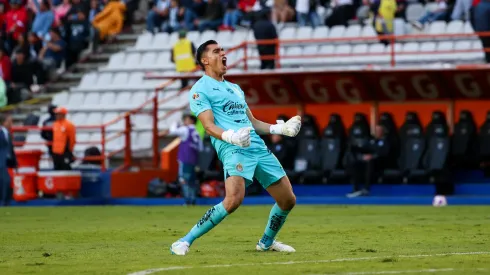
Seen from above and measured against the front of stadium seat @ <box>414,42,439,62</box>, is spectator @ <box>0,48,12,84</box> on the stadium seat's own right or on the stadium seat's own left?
on the stadium seat's own right

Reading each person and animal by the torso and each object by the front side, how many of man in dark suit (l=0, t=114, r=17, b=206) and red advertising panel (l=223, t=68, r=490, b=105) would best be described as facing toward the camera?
1

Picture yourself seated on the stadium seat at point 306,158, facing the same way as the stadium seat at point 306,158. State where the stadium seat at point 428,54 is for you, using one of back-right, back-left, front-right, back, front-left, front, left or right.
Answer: back-left

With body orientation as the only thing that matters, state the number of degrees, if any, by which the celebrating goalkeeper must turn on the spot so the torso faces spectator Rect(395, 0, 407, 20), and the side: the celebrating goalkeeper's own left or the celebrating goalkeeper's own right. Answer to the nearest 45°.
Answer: approximately 135° to the celebrating goalkeeper's own left

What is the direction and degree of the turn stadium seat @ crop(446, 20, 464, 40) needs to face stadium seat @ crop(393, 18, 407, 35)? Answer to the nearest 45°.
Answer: approximately 90° to its right

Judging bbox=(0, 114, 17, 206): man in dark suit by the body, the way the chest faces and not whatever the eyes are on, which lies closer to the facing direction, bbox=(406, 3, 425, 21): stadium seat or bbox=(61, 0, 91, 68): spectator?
the stadium seat
